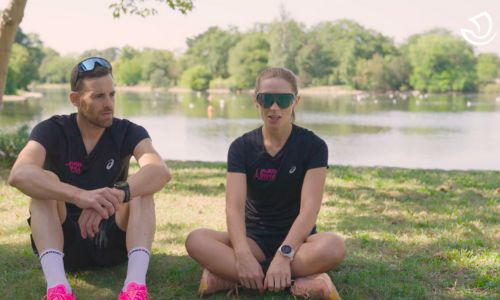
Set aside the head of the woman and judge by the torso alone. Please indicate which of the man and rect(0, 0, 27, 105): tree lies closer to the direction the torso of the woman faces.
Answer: the man

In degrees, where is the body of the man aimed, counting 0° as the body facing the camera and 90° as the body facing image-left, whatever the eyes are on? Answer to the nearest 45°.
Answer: approximately 0°

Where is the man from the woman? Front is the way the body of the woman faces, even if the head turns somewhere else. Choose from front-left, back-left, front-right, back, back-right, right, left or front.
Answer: right

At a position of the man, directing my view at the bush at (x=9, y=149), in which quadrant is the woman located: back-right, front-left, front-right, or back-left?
back-right

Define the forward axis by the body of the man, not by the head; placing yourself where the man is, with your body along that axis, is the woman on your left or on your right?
on your left

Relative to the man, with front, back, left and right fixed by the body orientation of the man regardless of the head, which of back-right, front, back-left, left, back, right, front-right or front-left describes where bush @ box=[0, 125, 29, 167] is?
back

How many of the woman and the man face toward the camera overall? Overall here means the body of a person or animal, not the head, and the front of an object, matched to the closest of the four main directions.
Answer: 2

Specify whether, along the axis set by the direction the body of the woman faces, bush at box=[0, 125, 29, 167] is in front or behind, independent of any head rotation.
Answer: behind

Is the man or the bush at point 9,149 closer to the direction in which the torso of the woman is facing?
the man

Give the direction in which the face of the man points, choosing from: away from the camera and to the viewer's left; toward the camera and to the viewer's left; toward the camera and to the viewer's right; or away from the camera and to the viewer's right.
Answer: toward the camera and to the viewer's right

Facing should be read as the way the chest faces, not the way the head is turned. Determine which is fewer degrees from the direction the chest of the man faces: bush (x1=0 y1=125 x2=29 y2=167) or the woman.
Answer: the woman

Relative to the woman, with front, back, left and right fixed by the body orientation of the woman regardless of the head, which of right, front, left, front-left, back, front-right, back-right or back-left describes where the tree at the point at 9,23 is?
back-right
